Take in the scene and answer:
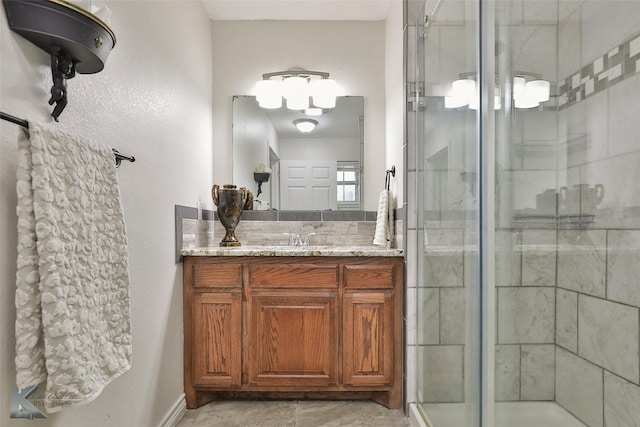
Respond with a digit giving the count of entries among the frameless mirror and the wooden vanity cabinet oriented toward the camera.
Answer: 2

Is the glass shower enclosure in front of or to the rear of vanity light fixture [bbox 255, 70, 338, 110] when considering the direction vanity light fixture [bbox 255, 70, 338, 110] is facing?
in front

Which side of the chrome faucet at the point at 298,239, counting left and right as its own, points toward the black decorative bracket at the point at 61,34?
front

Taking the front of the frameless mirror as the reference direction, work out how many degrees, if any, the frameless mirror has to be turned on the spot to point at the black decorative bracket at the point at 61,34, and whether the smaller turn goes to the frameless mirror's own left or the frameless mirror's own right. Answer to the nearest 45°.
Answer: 0° — it already faces it

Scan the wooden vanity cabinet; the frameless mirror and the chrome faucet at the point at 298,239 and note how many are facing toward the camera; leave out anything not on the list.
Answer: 3

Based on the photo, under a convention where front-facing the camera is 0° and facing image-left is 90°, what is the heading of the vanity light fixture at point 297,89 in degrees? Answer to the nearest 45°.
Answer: approximately 0°

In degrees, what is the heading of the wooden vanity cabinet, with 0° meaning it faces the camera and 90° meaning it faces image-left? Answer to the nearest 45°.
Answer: approximately 0°

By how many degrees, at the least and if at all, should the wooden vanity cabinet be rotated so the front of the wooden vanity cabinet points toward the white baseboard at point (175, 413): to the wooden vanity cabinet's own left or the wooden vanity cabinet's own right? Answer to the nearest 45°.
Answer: approximately 90° to the wooden vanity cabinet's own right

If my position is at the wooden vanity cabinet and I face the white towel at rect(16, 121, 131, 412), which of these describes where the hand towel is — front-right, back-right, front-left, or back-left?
back-left
